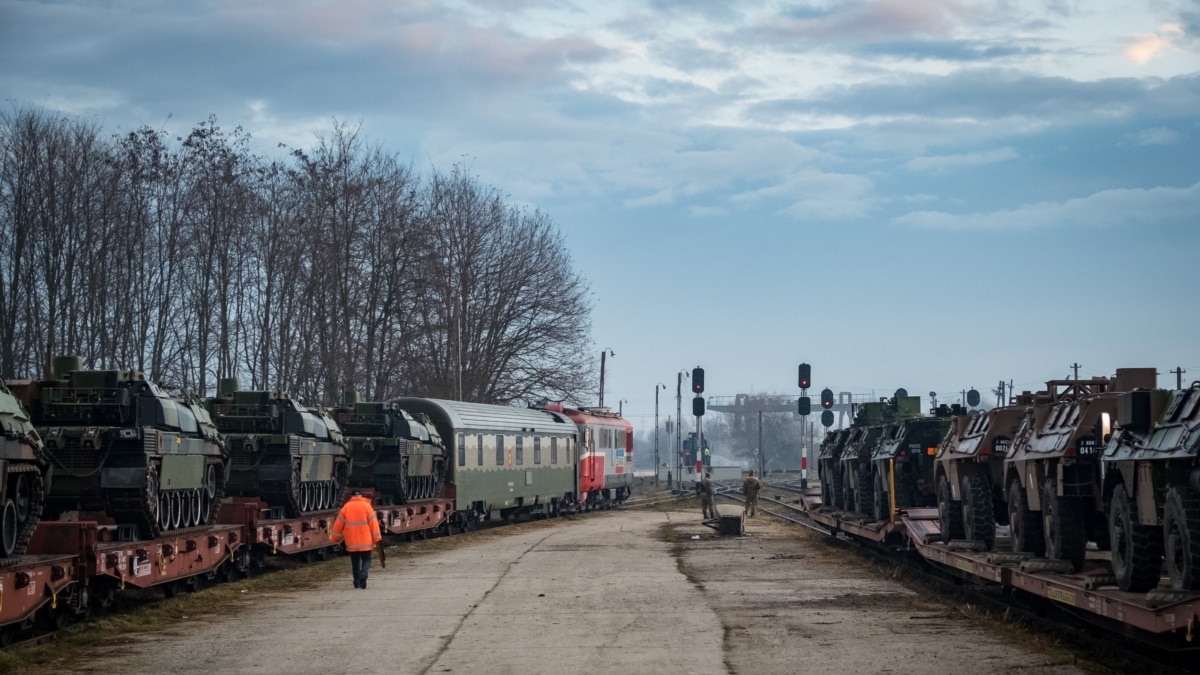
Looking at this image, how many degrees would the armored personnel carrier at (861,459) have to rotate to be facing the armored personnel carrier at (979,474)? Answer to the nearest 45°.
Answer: approximately 45° to its left

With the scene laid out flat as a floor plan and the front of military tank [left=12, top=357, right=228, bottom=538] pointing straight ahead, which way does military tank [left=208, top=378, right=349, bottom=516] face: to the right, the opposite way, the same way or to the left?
the same way

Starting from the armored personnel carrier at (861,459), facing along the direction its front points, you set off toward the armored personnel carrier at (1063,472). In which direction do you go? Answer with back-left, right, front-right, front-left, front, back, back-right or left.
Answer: front-left

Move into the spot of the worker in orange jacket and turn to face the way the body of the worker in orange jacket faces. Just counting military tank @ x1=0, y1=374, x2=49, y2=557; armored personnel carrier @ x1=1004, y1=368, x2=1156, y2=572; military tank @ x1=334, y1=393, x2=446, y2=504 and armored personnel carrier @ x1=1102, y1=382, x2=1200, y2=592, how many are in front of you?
1

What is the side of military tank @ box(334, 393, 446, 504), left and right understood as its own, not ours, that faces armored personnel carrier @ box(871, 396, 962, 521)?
right

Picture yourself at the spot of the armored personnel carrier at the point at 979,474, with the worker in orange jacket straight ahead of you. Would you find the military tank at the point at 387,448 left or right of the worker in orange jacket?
right

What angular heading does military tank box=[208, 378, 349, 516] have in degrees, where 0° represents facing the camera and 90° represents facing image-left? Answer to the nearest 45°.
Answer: approximately 225°

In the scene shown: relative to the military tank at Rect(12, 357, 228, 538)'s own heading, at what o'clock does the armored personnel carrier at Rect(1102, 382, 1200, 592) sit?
The armored personnel carrier is roughly at 3 o'clock from the military tank.

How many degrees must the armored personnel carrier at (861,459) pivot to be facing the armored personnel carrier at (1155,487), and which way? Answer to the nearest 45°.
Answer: approximately 45° to its left

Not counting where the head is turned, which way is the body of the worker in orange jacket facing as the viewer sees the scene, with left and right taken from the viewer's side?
facing away from the viewer

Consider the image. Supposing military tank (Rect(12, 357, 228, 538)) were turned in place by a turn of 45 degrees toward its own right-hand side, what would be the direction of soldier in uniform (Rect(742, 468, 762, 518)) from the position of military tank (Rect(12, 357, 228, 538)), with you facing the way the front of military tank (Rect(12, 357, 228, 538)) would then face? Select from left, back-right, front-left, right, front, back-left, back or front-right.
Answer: front-left

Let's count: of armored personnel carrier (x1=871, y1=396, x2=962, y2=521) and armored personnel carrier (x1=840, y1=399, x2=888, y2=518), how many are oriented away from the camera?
0
